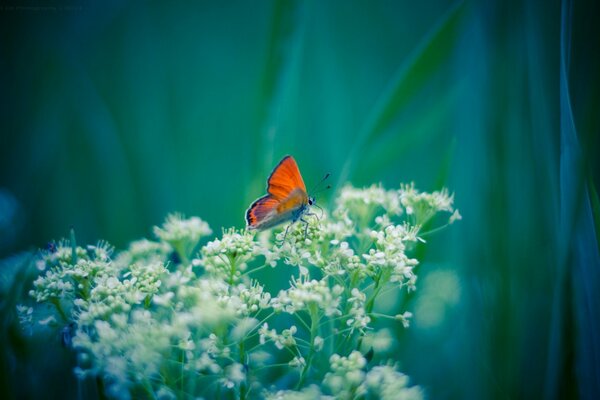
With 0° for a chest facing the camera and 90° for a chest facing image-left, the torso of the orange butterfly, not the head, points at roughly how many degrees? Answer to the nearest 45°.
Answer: approximately 270°
